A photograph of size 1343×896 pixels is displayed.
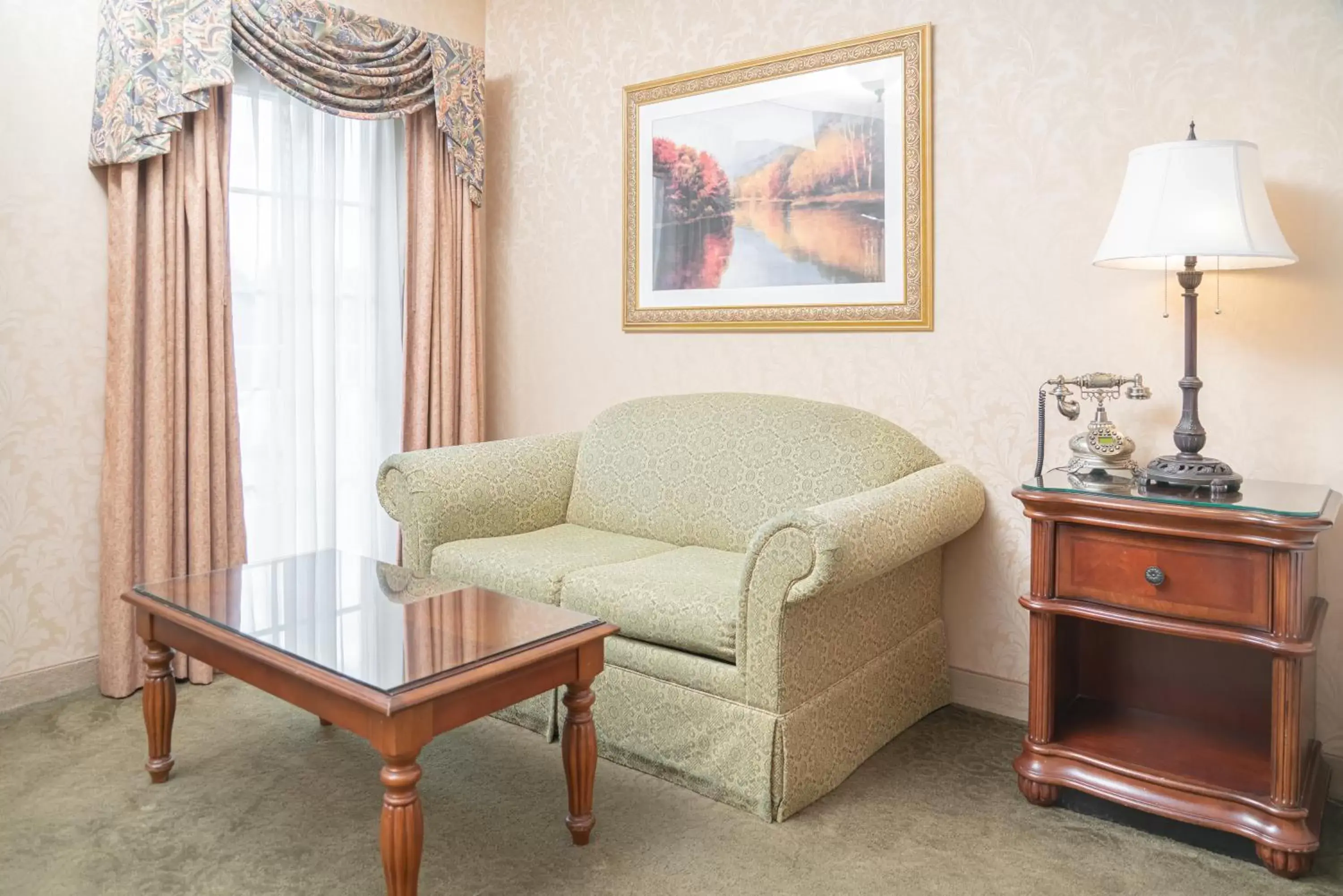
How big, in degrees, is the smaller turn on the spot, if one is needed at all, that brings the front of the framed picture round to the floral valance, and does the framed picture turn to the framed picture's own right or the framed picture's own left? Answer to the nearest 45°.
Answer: approximately 45° to the framed picture's own right

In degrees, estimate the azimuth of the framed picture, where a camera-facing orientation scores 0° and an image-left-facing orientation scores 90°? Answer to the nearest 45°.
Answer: approximately 45°

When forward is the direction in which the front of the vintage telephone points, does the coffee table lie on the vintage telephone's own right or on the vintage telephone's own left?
on the vintage telephone's own right

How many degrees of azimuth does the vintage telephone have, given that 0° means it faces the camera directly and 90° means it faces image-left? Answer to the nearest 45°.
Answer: approximately 0°

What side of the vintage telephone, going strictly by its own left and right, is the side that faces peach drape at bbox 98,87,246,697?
right

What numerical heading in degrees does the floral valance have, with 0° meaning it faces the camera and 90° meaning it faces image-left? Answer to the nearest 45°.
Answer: approximately 315°

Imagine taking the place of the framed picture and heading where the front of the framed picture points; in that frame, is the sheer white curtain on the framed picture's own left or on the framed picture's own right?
on the framed picture's own right

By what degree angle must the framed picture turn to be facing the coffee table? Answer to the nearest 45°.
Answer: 0° — it already faces it
